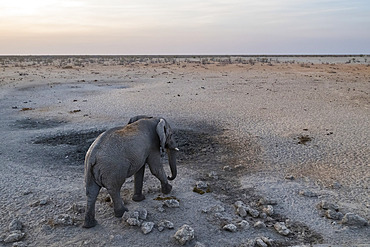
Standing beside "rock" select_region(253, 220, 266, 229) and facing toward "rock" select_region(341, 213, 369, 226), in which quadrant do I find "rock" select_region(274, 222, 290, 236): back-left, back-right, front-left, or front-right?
front-right

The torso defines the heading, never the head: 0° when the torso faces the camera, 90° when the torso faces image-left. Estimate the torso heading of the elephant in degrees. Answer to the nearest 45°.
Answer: approximately 225°

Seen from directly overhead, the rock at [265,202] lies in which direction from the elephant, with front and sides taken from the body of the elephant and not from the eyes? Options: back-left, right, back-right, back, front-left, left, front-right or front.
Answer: front-right

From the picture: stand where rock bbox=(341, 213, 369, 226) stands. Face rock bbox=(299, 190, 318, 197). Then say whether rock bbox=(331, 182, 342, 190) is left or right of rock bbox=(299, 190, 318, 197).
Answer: right

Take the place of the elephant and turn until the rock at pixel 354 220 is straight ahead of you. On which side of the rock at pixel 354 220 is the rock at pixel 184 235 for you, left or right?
right

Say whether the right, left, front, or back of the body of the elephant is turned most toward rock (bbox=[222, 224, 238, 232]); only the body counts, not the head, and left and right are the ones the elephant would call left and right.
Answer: right

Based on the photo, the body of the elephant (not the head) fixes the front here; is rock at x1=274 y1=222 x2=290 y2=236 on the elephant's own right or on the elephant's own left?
on the elephant's own right

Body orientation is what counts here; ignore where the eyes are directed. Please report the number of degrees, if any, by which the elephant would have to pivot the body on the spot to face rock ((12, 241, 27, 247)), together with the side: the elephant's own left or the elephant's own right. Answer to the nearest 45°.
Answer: approximately 135° to the elephant's own left

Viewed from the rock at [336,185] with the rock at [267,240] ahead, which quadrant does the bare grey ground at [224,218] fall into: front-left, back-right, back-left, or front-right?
front-right

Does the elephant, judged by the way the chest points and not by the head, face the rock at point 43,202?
no

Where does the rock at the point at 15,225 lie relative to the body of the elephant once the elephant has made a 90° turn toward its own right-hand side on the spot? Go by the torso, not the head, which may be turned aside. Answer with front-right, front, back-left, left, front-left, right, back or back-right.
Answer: back-right

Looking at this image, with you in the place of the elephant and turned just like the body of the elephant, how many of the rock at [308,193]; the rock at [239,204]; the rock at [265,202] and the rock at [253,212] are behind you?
0

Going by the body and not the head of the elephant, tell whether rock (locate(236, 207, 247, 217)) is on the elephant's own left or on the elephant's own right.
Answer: on the elephant's own right

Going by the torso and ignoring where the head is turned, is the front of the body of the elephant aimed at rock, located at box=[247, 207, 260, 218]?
no
